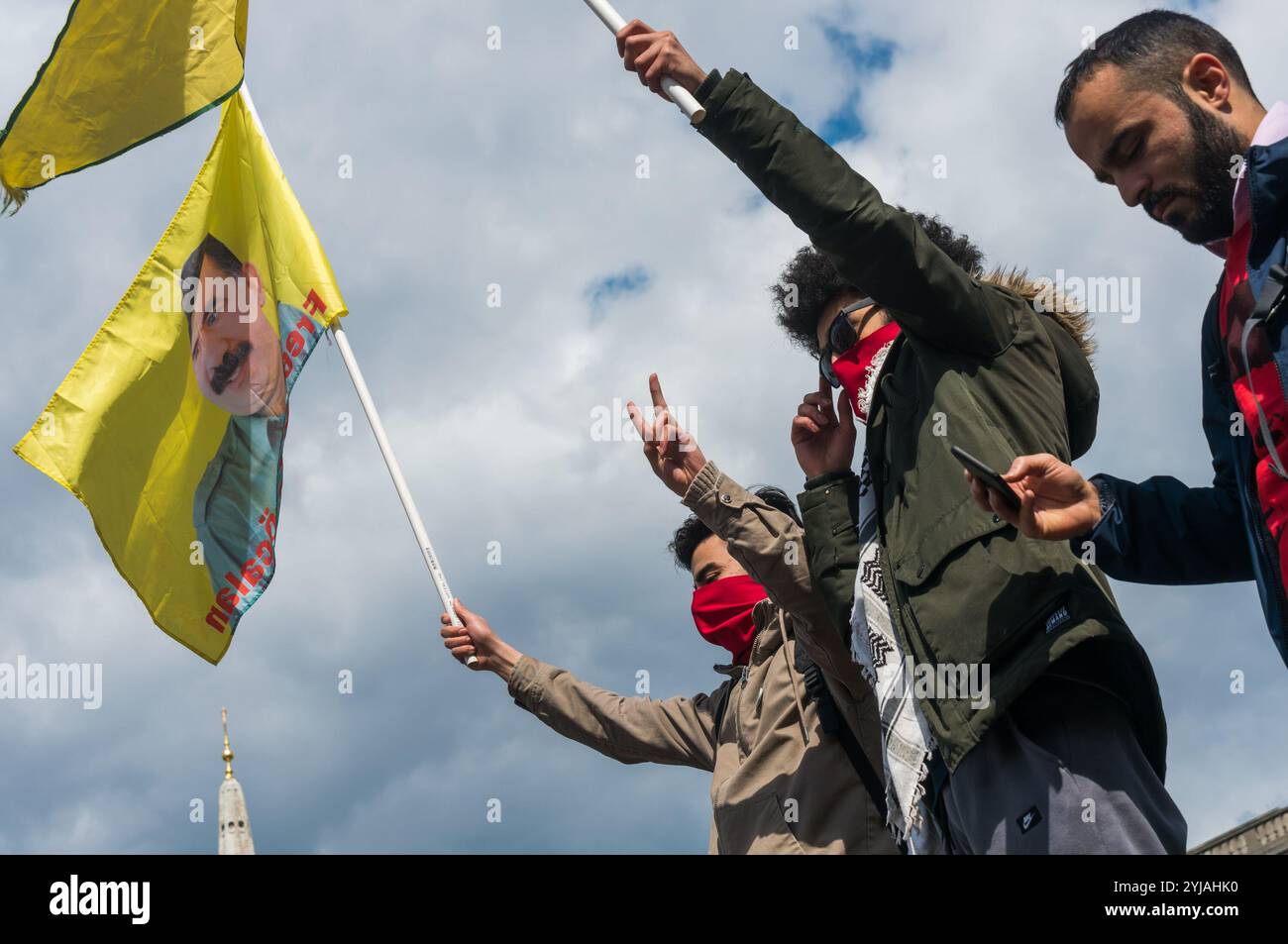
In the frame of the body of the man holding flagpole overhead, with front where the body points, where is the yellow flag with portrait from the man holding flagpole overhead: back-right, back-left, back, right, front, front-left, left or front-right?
front

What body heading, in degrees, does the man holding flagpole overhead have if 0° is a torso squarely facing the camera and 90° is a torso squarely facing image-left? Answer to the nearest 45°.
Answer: approximately 45°
